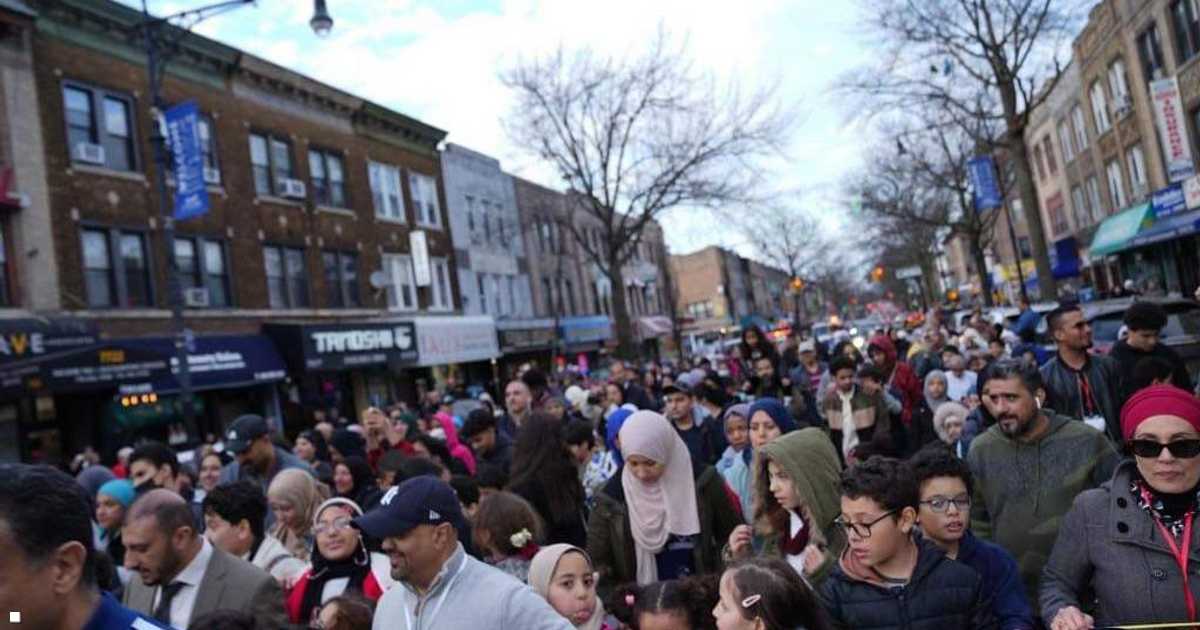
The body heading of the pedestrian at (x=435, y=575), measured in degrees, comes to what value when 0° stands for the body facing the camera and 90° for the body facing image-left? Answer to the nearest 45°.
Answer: approximately 45°

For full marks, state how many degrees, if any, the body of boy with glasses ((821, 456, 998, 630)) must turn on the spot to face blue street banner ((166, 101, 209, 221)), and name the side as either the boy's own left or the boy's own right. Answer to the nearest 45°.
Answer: approximately 90° to the boy's own right

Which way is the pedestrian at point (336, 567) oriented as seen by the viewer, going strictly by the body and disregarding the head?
toward the camera

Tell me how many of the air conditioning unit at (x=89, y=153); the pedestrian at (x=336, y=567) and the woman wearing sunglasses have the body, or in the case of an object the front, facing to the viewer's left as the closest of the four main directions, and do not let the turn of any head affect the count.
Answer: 0

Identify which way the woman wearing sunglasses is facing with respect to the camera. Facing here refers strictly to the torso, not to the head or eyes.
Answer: toward the camera

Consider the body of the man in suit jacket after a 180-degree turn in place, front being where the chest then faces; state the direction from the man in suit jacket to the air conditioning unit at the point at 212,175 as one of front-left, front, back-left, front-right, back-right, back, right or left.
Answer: front-left

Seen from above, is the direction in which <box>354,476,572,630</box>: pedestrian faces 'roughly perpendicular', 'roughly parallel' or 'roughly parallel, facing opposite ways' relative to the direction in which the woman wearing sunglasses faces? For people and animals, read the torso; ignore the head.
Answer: roughly parallel

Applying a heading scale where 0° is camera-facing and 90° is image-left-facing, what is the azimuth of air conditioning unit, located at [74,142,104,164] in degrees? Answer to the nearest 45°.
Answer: approximately 315°

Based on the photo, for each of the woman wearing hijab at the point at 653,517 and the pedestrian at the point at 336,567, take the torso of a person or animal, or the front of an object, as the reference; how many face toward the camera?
2

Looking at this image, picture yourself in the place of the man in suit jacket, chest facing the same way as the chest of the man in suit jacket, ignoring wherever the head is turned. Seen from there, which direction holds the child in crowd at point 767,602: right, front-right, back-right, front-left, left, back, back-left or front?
left

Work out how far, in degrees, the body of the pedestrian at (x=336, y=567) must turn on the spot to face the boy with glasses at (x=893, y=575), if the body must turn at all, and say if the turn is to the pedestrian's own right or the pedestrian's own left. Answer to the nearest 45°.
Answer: approximately 45° to the pedestrian's own left
